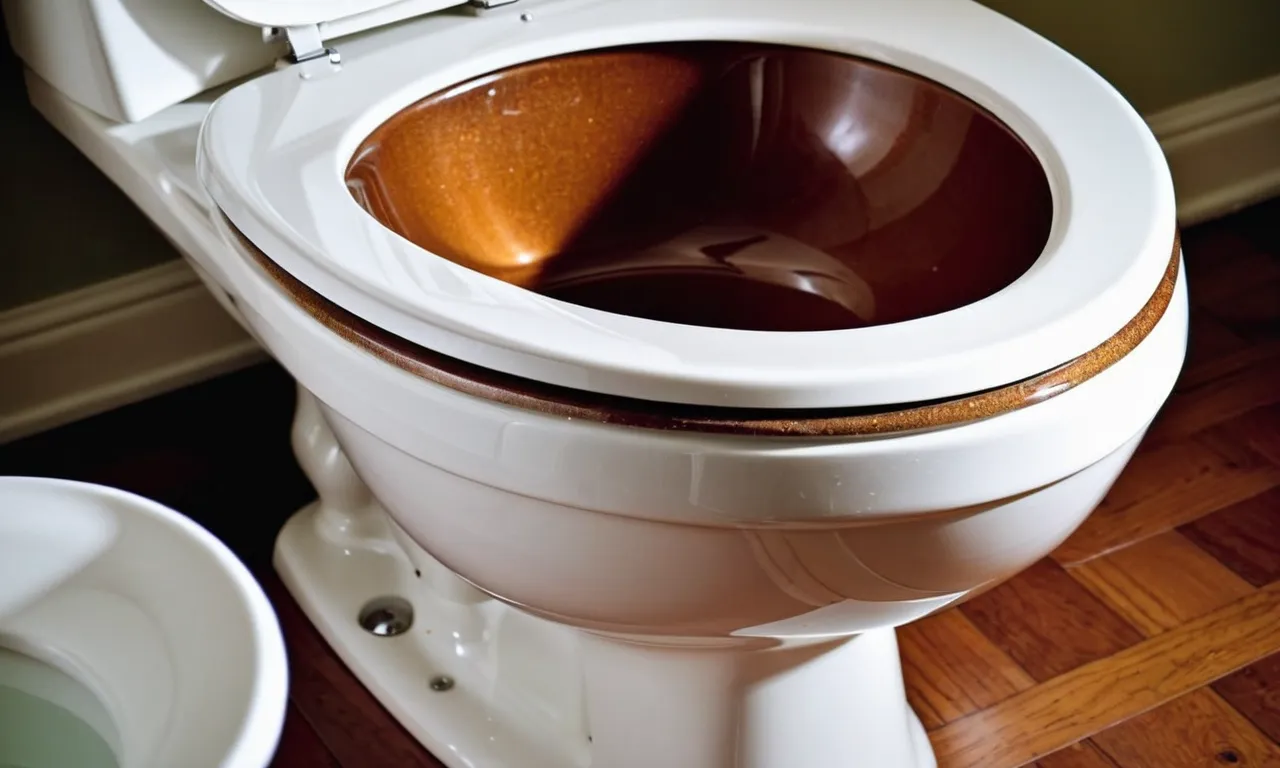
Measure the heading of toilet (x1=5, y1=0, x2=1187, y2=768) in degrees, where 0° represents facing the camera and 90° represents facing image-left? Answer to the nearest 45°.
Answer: approximately 315°
